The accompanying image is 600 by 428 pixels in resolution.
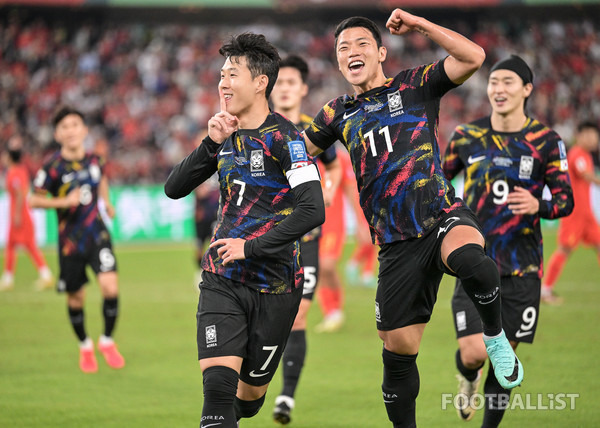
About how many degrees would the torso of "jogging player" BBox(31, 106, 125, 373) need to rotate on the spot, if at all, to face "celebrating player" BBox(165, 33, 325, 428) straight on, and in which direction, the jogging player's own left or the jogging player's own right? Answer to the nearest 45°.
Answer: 0° — they already face them

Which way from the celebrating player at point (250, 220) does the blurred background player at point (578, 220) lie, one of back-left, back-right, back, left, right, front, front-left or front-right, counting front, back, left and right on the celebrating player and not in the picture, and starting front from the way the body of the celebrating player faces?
back

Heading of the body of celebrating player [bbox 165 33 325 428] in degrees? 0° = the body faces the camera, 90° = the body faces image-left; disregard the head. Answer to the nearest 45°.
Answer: approximately 45°

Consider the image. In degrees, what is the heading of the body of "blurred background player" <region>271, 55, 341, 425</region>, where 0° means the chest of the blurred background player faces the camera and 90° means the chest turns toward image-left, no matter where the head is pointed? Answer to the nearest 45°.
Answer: approximately 45°

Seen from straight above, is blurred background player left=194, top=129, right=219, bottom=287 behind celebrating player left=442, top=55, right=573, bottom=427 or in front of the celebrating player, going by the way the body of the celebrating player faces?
behind

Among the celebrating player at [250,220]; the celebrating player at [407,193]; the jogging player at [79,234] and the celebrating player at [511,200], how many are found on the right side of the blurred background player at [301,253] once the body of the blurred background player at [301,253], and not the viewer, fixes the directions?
1

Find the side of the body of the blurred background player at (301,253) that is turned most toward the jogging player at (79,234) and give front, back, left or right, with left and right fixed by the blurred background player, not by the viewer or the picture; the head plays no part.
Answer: right

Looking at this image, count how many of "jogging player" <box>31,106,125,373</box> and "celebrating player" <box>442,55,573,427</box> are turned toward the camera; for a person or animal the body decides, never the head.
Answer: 2

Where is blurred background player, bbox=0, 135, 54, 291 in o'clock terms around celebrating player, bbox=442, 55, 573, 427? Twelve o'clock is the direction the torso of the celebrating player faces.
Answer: The blurred background player is roughly at 4 o'clock from the celebrating player.

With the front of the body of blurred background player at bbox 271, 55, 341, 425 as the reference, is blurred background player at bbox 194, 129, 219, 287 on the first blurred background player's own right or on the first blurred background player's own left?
on the first blurred background player's own right

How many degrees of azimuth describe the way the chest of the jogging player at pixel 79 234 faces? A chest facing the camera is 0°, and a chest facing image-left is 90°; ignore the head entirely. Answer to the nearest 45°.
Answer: approximately 0°
